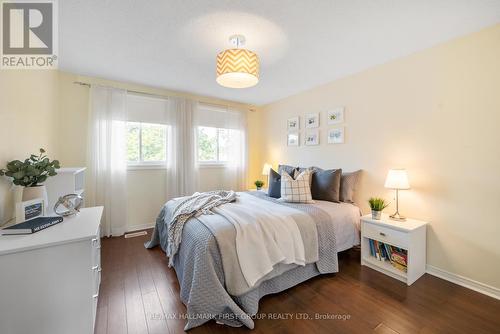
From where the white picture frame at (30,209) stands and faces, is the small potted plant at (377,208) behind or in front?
in front

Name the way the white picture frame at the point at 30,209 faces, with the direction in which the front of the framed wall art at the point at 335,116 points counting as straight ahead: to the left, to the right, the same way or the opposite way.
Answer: the opposite way

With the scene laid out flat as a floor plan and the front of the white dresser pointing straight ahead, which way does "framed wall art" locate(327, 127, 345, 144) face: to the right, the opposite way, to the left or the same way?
the opposite way

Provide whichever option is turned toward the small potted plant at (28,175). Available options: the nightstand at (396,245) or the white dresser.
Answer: the nightstand

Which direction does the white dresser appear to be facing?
to the viewer's right

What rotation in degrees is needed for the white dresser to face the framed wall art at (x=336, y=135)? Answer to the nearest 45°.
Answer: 0° — it already faces it

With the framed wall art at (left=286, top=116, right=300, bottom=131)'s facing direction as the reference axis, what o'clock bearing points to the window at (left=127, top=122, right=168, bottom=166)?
The window is roughly at 1 o'clock from the framed wall art.

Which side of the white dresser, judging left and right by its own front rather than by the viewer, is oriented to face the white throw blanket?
front

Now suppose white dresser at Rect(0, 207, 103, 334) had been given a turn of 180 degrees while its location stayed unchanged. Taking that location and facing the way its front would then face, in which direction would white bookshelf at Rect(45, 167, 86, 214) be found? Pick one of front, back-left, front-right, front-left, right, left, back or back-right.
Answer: right

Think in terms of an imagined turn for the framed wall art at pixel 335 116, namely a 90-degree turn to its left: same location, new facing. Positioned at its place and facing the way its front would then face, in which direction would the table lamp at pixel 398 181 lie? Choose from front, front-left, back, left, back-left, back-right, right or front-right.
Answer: front

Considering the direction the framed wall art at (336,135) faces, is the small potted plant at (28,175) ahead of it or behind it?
ahead

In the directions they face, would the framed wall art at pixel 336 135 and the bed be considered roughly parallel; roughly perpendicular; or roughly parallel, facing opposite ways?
roughly parallel

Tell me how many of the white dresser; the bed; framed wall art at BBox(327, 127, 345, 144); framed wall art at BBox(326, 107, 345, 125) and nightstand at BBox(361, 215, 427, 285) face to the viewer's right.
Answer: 1

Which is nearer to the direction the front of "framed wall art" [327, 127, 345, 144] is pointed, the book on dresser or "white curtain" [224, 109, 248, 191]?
the book on dresser

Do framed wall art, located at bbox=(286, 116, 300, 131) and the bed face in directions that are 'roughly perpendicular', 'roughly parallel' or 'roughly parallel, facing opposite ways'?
roughly parallel

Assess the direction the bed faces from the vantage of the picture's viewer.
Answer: facing the viewer and to the left of the viewer

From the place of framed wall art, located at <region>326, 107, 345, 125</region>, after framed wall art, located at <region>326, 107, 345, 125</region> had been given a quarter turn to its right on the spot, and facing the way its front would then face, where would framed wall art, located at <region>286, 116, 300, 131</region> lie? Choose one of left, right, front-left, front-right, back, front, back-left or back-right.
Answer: front
